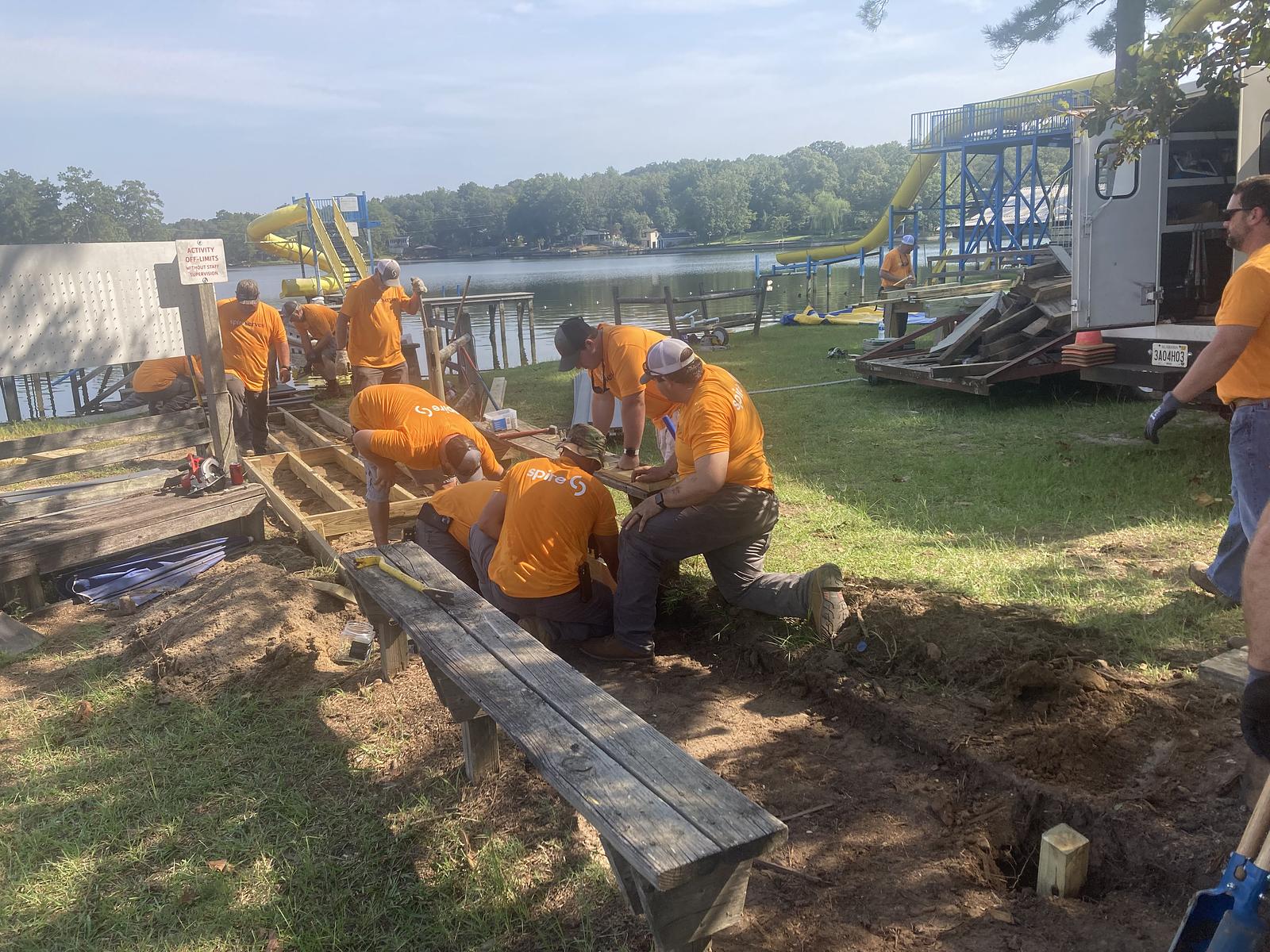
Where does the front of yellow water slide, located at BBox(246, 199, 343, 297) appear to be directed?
to the viewer's left

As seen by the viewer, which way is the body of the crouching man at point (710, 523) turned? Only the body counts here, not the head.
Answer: to the viewer's left

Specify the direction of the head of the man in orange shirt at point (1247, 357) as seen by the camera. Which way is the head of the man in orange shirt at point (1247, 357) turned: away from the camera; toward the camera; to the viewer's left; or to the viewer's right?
to the viewer's left

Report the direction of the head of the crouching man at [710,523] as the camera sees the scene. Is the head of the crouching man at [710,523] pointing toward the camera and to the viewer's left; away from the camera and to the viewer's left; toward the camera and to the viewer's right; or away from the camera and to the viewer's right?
away from the camera and to the viewer's left

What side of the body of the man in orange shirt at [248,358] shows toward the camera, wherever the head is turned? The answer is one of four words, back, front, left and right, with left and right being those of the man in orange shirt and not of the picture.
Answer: front

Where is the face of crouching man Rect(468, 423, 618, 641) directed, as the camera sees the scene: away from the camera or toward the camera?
away from the camera

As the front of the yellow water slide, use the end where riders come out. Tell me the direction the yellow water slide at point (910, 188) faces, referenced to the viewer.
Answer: facing to the left of the viewer

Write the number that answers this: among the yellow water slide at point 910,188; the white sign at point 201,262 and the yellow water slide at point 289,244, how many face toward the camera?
1

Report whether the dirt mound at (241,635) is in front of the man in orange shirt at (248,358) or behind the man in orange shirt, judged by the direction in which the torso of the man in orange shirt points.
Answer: in front

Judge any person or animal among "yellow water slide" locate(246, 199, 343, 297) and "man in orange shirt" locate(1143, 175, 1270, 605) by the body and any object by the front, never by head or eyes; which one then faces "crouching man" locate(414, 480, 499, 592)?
the man in orange shirt

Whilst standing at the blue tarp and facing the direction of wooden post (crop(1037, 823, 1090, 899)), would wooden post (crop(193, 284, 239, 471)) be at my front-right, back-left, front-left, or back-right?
back-left

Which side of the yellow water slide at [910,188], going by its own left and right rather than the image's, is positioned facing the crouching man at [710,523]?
left

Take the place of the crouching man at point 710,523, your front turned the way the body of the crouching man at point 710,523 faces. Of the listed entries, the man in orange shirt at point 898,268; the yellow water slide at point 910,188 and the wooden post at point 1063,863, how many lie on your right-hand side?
2

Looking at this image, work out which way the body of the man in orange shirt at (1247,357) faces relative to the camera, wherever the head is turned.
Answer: to the viewer's left
